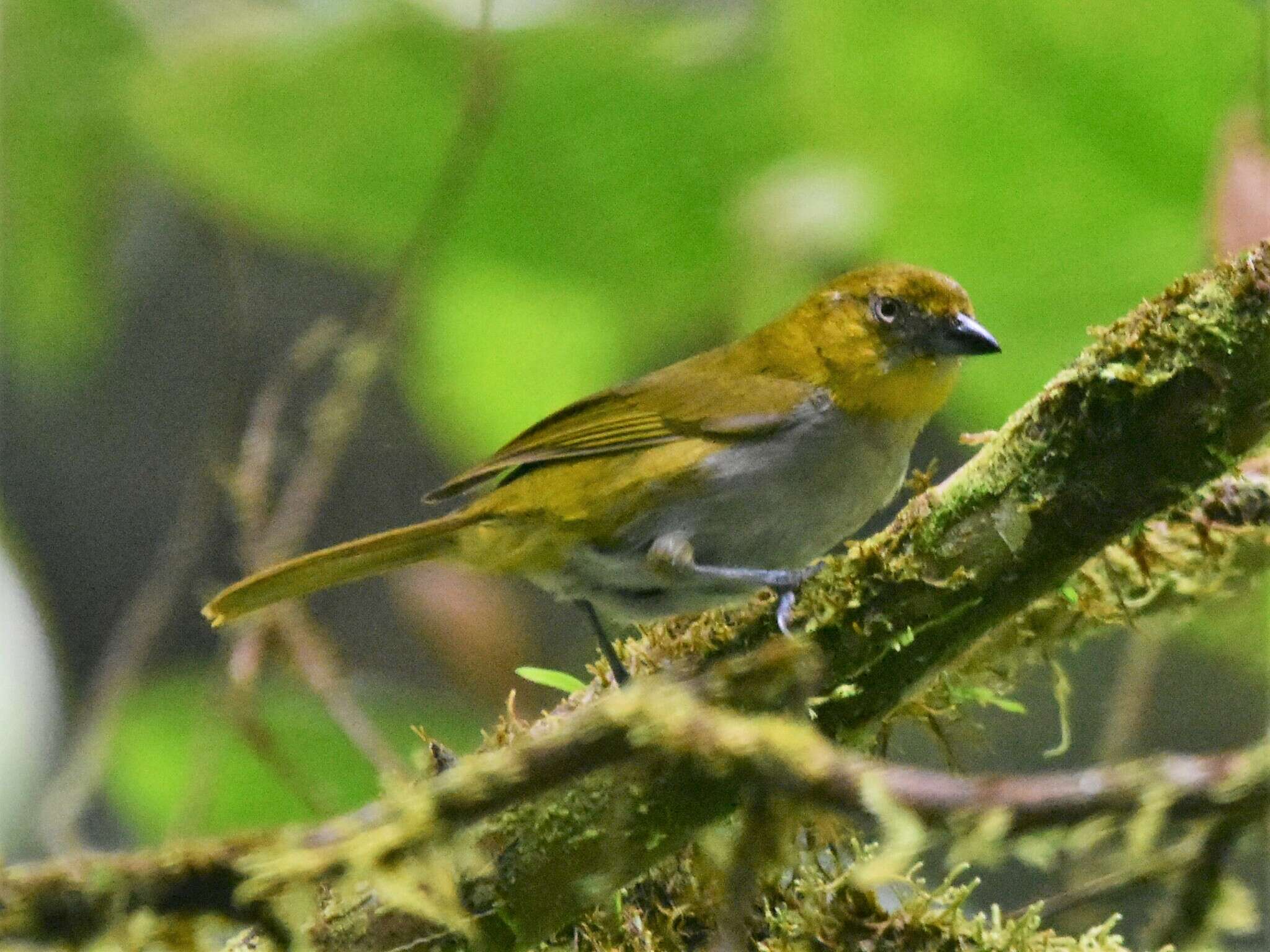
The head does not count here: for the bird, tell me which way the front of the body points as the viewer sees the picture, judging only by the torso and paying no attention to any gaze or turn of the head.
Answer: to the viewer's right

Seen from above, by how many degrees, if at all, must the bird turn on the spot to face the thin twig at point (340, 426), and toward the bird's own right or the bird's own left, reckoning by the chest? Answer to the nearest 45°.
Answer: approximately 135° to the bird's own left

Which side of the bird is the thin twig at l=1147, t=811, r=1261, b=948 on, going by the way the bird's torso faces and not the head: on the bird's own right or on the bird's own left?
on the bird's own right
